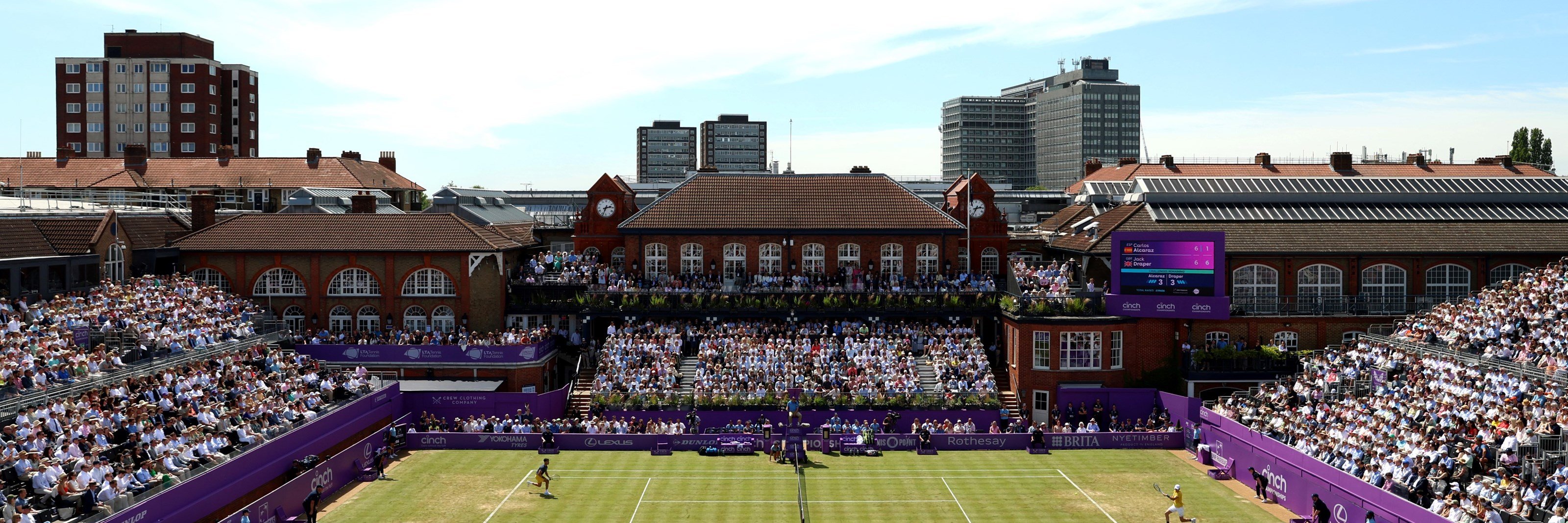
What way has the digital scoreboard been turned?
toward the camera

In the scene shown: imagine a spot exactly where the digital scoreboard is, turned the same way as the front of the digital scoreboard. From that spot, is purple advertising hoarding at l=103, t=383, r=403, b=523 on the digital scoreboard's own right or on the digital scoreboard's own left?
on the digital scoreboard's own right

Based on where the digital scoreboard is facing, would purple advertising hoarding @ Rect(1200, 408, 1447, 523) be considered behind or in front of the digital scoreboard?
in front
